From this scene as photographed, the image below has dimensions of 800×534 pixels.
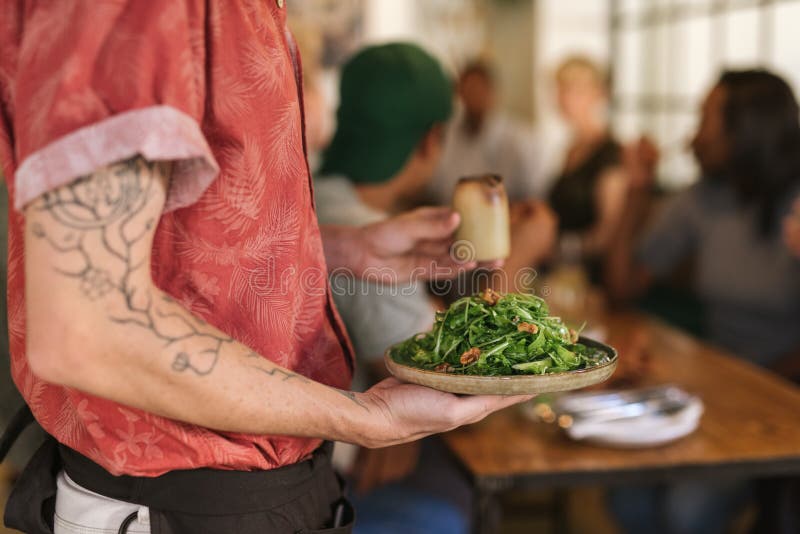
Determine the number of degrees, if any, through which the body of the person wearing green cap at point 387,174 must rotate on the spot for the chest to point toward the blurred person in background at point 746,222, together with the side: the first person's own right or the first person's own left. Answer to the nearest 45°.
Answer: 0° — they already face them

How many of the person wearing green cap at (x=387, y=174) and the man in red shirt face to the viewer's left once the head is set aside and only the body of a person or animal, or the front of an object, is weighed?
0

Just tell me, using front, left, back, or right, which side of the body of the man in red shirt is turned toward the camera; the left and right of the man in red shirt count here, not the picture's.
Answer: right

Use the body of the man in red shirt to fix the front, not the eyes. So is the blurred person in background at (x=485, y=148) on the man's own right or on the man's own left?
on the man's own left

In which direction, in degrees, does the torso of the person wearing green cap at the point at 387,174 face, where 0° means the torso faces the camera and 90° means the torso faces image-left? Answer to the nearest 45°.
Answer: approximately 225°

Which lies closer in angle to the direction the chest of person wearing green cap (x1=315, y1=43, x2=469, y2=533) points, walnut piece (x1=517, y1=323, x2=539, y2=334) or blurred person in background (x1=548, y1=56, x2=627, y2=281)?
the blurred person in background

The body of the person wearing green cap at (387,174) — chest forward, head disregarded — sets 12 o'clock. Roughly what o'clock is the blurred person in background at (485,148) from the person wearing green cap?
The blurred person in background is roughly at 11 o'clock from the person wearing green cap.

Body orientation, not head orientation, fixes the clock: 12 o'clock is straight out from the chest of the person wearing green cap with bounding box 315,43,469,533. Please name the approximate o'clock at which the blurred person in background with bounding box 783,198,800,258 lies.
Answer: The blurred person in background is roughly at 1 o'clock from the person wearing green cap.
